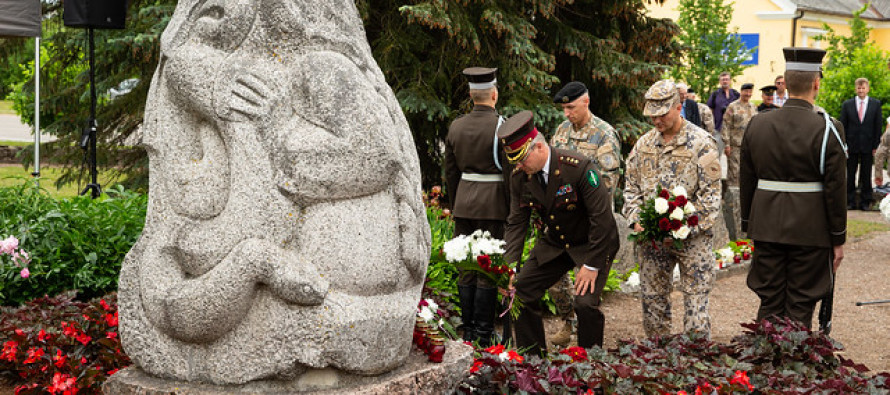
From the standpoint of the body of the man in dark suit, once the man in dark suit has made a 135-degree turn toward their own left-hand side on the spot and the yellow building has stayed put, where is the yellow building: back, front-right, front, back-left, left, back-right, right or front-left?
front-left

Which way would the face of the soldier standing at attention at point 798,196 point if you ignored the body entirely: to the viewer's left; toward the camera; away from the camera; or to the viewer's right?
away from the camera

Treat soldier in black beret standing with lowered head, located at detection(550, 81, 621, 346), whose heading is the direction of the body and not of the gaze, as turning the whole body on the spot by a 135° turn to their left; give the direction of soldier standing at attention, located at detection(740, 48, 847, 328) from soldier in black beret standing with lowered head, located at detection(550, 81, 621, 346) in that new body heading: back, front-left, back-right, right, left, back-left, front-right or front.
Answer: front-right

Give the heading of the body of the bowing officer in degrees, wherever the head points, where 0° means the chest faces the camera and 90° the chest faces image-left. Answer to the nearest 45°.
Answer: approximately 45°

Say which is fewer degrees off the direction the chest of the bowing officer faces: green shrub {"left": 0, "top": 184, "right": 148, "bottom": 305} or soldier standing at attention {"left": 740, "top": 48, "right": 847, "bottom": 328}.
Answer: the green shrub

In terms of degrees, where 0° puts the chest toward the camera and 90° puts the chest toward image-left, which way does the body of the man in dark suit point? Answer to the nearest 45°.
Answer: approximately 0°

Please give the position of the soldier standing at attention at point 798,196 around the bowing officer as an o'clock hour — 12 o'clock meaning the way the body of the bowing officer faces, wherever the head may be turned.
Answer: The soldier standing at attention is roughly at 7 o'clock from the bowing officer.

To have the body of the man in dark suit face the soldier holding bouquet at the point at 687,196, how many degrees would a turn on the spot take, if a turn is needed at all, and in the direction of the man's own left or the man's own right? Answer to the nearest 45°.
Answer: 0° — they already face them

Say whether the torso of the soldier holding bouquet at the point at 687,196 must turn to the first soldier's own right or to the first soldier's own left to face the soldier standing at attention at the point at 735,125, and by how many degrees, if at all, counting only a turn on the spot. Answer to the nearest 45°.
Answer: approximately 135° to the first soldier's own right

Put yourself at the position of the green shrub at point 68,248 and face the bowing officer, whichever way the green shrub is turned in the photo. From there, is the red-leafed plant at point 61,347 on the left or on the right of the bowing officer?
right

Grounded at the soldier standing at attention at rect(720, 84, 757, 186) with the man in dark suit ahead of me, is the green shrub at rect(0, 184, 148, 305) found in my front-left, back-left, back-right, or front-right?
back-right

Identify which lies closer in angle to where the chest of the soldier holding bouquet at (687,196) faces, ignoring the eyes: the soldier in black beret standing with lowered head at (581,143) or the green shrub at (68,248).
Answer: the green shrub

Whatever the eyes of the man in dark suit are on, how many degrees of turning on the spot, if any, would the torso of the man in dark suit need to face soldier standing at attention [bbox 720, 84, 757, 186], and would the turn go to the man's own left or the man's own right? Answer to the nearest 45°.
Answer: approximately 45° to the man's own right
